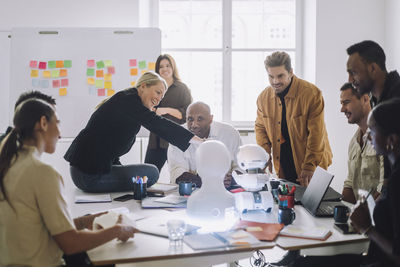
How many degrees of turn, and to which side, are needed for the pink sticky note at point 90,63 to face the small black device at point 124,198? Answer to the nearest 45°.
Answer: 0° — it already faces it

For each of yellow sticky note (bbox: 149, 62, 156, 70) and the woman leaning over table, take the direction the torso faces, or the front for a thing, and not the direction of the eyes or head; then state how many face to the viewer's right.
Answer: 1

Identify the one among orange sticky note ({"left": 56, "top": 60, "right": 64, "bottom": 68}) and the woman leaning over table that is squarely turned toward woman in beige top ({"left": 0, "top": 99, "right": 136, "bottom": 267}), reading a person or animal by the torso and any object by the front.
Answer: the orange sticky note

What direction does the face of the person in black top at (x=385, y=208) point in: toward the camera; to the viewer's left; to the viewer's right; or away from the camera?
to the viewer's left

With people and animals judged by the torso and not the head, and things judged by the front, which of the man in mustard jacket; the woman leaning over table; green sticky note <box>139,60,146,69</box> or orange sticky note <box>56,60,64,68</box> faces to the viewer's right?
the woman leaning over table

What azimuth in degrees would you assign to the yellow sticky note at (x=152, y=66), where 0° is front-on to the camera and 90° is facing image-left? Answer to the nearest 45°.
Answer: approximately 0°

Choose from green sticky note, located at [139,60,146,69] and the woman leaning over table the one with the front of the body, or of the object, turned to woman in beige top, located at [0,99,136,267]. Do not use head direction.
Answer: the green sticky note

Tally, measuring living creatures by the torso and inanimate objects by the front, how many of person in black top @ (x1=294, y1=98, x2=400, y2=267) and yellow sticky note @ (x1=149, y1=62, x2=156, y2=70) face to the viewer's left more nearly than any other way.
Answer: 1
